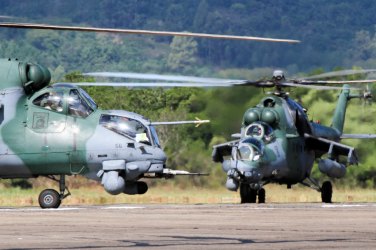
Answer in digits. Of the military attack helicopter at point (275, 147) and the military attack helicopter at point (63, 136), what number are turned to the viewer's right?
1

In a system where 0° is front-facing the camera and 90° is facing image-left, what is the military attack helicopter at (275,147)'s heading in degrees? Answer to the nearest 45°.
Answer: approximately 45°

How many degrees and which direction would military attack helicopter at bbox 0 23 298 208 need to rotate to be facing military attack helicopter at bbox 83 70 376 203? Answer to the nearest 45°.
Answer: approximately 45° to its left

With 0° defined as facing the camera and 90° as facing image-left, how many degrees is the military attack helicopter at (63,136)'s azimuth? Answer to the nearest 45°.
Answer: approximately 270°
